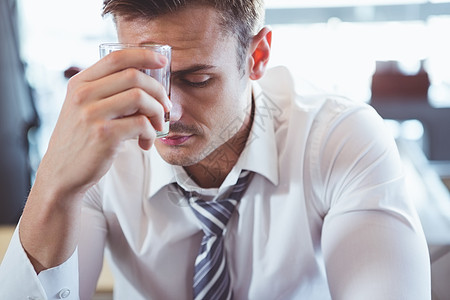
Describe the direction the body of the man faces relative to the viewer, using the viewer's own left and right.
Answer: facing the viewer and to the left of the viewer

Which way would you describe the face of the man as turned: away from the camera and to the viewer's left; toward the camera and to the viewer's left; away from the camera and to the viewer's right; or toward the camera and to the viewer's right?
toward the camera and to the viewer's left

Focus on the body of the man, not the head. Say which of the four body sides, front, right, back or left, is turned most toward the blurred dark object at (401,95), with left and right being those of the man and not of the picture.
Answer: back

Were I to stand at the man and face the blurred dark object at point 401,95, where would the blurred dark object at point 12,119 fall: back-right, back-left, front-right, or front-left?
front-left

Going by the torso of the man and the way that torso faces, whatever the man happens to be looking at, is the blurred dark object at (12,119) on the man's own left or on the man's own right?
on the man's own right

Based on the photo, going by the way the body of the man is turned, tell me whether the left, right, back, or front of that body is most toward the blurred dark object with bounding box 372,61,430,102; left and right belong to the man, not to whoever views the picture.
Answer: back
